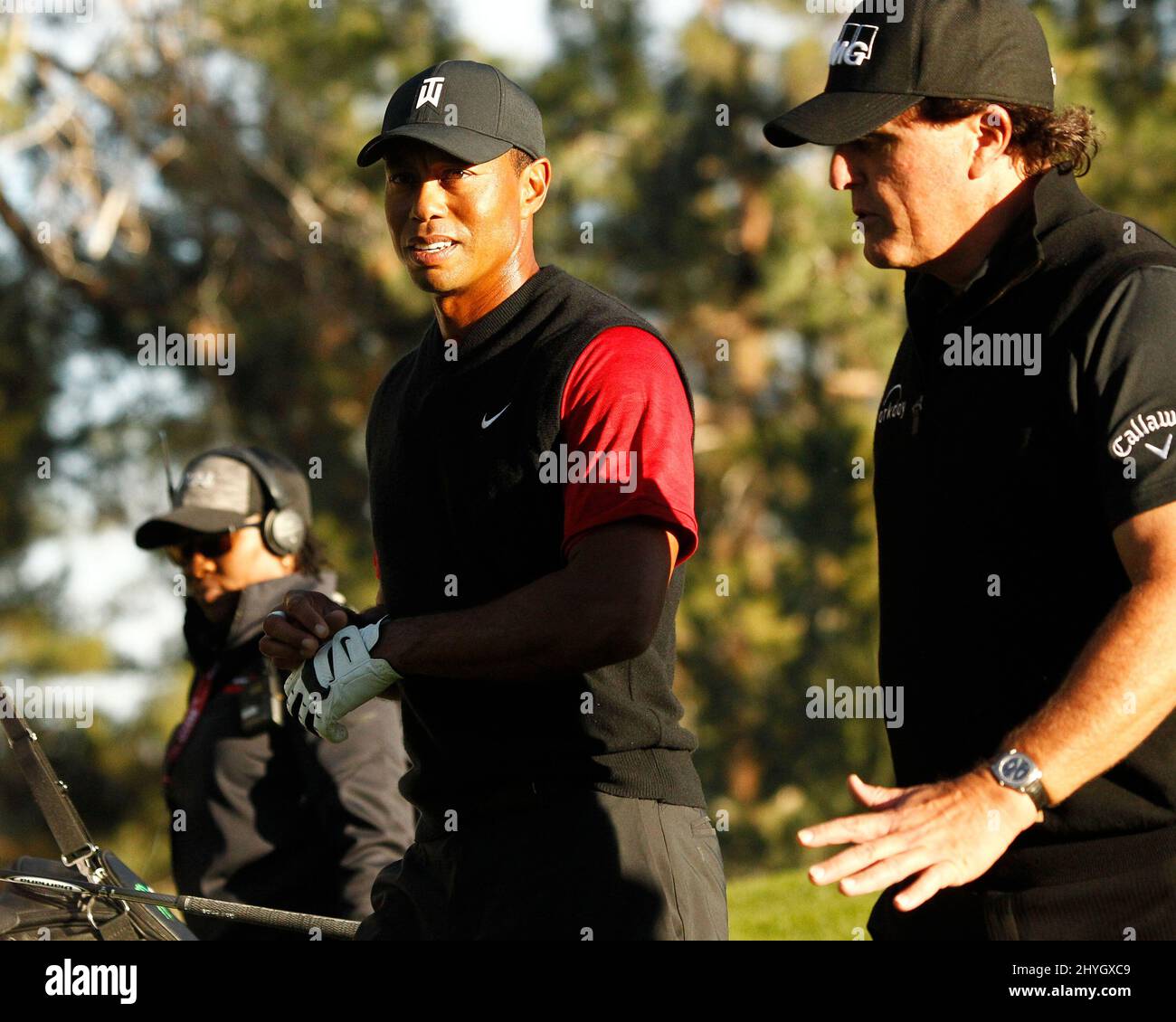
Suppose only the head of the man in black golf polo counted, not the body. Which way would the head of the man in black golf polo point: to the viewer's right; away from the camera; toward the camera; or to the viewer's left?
to the viewer's left

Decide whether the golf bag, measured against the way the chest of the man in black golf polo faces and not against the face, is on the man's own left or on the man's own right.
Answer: on the man's own right

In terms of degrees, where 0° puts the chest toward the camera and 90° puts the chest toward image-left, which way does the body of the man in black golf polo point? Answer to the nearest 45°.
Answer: approximately 45°
